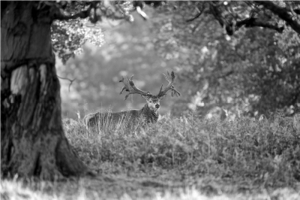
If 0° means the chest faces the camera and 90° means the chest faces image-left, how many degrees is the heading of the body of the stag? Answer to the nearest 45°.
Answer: approximately 270°

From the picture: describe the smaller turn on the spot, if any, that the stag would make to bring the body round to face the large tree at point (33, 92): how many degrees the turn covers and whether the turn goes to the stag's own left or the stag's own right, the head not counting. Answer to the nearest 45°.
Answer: approximately 90° to the stag's own right

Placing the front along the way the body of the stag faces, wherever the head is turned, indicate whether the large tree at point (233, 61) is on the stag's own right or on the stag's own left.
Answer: on the stag's own left
